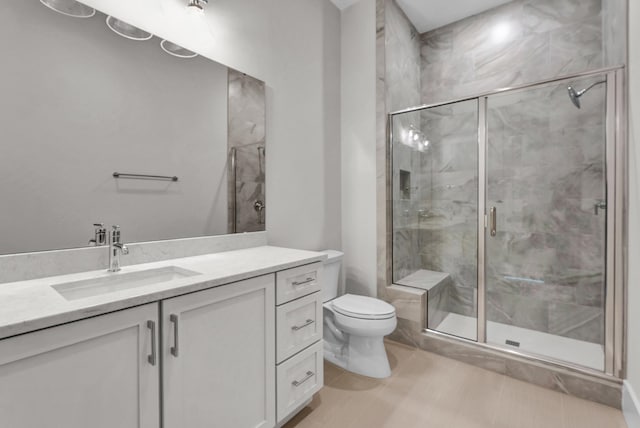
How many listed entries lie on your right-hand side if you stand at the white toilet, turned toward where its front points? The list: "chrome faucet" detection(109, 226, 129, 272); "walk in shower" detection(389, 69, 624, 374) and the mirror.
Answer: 2

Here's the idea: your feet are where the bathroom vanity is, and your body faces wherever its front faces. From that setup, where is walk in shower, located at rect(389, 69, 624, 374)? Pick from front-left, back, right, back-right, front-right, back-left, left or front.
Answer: front-left

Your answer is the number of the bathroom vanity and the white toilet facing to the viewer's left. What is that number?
0

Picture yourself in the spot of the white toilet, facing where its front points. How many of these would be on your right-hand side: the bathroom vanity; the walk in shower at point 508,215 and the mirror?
2

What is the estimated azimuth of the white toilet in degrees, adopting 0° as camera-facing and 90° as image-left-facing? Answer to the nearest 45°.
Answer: approximately 315°

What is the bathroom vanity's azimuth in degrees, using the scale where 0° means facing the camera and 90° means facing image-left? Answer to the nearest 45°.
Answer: approximately 315°

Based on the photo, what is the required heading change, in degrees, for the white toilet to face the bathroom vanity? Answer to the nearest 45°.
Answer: approximately 90° to its right
